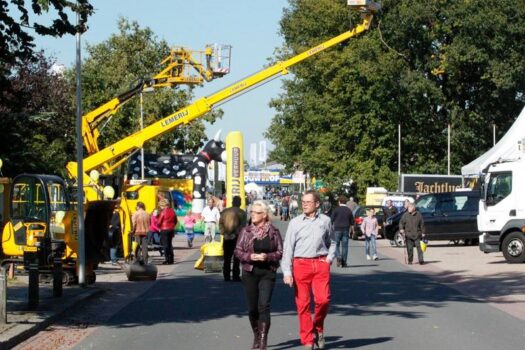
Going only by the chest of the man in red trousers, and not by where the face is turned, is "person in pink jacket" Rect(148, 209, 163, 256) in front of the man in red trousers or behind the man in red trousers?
behind

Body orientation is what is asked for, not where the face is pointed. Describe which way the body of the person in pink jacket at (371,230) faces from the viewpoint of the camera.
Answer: toward the camera

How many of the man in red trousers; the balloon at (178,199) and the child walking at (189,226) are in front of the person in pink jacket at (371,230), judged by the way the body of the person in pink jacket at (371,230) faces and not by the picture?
1

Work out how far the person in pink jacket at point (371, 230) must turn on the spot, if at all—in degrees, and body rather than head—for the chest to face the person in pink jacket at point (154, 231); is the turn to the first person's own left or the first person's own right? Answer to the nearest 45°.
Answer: approximately 90° to the first person's own right

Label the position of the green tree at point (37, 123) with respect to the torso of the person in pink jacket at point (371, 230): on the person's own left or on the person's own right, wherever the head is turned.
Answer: on the person's own right

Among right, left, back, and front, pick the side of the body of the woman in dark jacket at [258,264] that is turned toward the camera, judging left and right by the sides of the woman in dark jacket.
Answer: front

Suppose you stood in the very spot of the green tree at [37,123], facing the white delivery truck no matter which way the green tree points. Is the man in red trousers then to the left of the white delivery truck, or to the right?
right

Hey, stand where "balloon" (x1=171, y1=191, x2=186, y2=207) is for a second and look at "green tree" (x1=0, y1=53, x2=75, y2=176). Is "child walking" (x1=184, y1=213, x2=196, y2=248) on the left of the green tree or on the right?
left

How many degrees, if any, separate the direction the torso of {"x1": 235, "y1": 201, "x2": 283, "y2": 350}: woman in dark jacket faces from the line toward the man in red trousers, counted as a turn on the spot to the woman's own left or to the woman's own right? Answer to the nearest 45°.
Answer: approximately 90° to the woman's own left

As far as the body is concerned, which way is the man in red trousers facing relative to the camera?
toward the camera

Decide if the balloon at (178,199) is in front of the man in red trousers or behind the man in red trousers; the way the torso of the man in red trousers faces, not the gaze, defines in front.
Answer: behind
